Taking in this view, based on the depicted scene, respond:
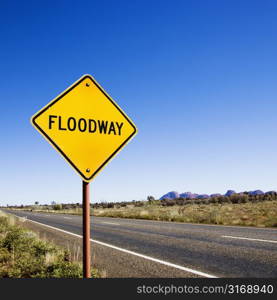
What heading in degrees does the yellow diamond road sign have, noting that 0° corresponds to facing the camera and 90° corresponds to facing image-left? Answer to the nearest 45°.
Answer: approximately 0°
